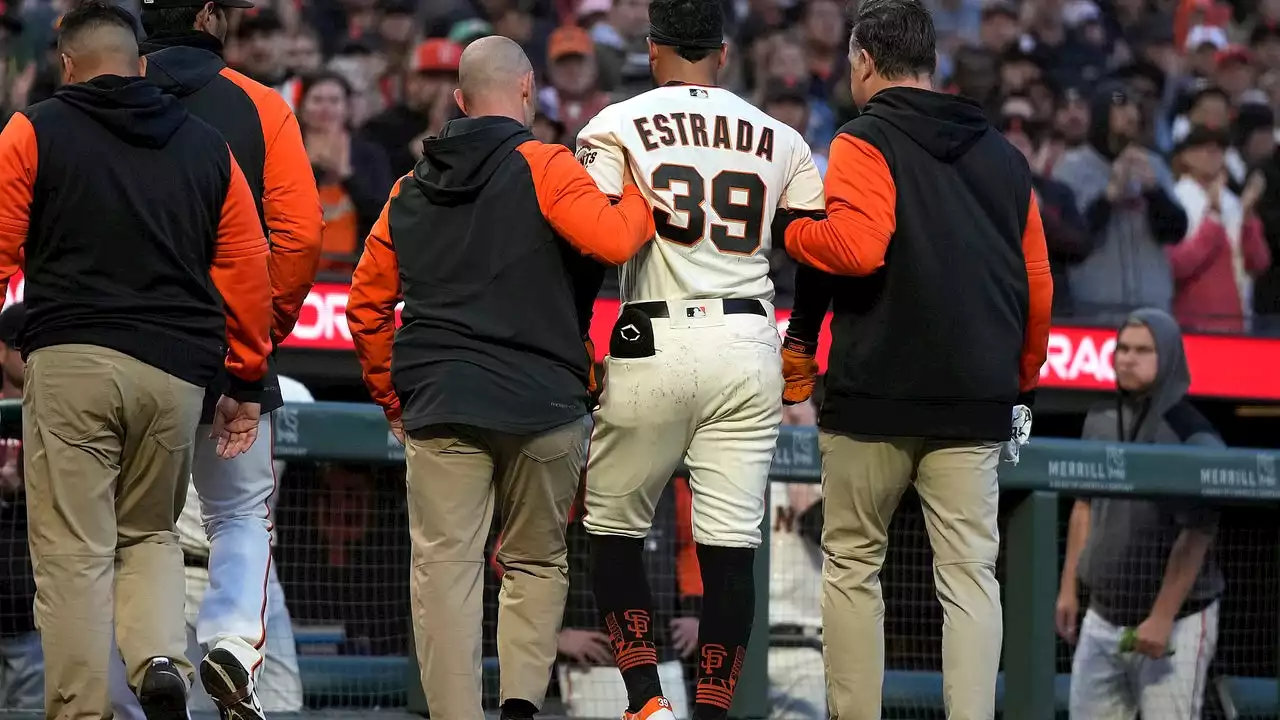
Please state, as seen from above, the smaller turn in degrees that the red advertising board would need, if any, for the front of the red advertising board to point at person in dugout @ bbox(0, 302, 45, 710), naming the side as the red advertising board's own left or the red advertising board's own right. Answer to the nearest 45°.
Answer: approximately 45° to the red advertising board's own right

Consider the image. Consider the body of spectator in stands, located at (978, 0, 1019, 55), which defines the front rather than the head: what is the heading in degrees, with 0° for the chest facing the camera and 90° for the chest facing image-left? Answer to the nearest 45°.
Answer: approximately 0°

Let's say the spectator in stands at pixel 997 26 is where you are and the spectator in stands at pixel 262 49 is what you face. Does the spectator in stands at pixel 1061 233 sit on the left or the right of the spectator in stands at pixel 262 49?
left

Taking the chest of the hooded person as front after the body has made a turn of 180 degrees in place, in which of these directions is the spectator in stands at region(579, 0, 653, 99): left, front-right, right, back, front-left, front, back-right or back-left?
left

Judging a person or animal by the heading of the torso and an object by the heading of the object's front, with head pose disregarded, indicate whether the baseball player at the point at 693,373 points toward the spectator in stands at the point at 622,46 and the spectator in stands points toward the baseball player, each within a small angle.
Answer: yes

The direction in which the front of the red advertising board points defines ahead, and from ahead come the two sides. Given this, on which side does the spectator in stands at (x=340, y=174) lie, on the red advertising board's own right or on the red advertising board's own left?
on the red advertising board's own right

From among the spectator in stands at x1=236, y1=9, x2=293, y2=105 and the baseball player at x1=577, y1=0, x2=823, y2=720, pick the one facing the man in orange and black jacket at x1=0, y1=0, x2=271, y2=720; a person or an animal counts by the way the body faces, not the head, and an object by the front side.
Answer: the spectator in stands

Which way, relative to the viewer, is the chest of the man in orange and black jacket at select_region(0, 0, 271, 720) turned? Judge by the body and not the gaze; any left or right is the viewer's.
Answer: facing away from the viewer

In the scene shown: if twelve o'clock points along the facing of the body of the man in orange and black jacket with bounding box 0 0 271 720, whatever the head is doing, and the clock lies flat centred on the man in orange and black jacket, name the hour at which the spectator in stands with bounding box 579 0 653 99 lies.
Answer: The spectator in stands is roughly at 1 o'clock from the man in orange and black jacket.
